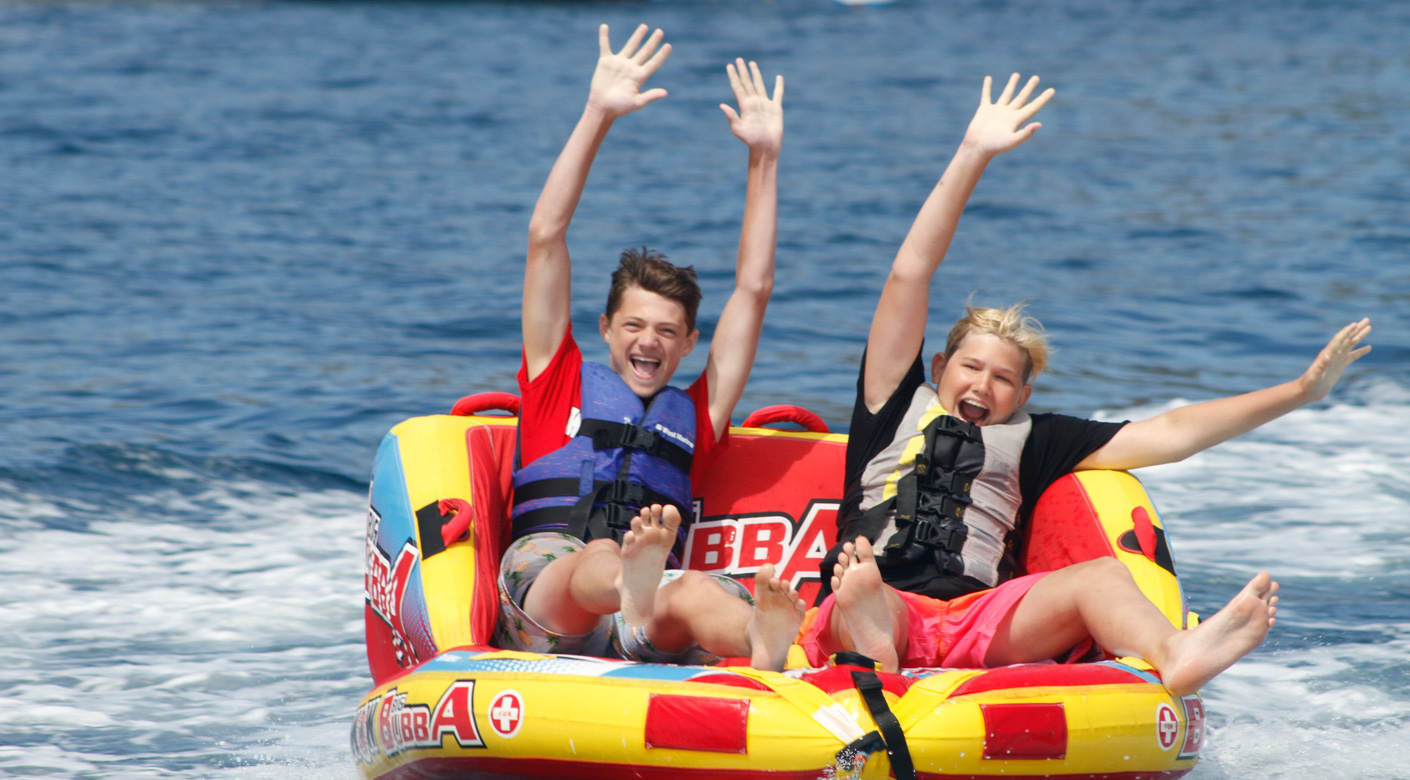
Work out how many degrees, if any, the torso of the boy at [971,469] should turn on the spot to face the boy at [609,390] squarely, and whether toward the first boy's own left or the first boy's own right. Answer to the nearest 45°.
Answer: approximately 90° to the first boy's own right

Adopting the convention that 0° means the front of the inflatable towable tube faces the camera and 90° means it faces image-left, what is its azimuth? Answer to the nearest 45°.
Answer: approximately 0°

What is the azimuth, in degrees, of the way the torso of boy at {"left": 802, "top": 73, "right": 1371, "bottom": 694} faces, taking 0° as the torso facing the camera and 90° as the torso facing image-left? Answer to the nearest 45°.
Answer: approximately 0°
